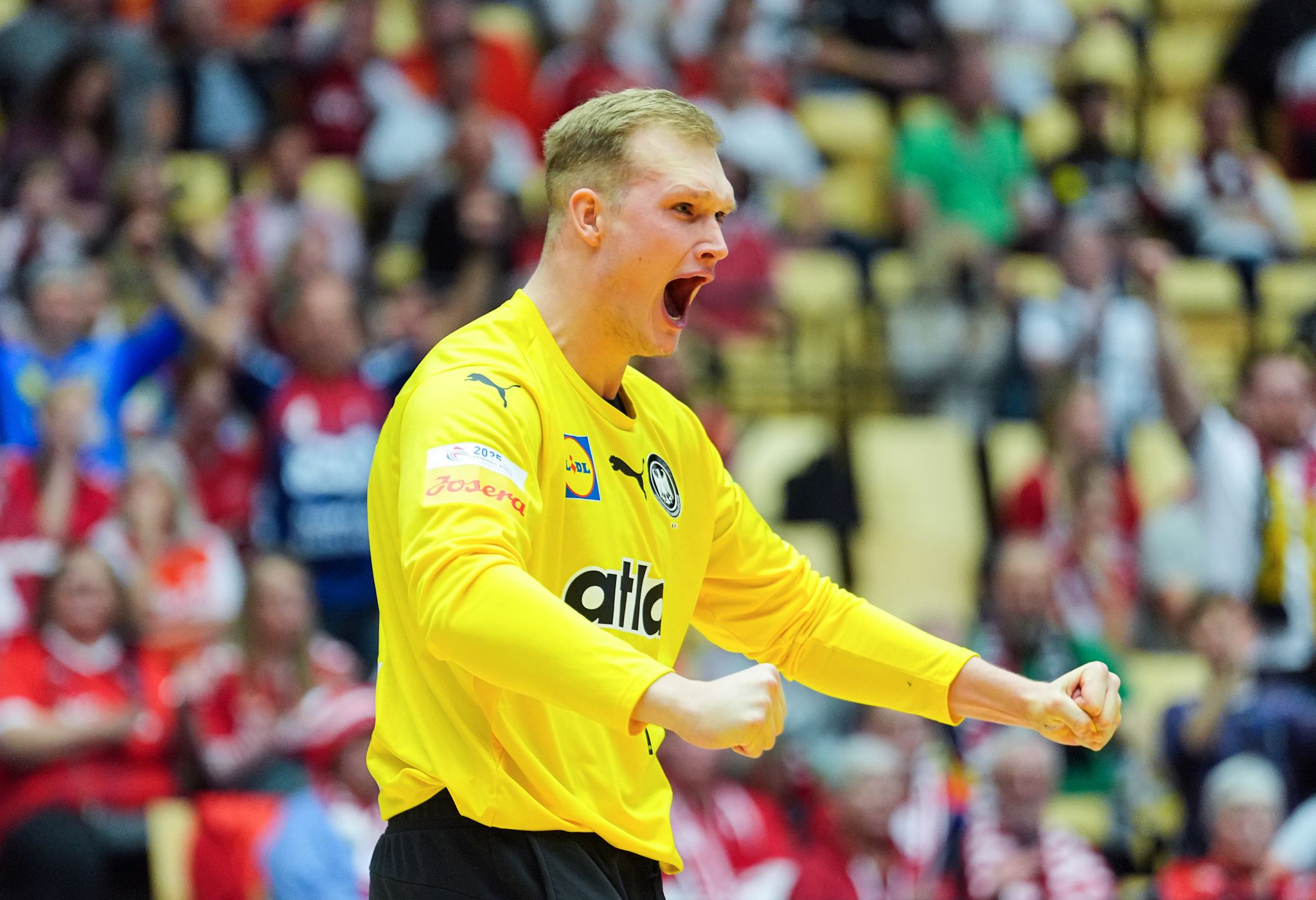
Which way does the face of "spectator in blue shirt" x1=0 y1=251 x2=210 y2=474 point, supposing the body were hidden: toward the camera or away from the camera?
toward the camera

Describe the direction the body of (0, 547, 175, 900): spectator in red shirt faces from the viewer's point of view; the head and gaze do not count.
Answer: toward the camera

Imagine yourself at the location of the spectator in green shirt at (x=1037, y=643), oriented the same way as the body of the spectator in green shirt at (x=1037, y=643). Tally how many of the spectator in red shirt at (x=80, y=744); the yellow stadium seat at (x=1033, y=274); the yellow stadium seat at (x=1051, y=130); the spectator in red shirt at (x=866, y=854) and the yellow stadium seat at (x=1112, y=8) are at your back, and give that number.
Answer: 3

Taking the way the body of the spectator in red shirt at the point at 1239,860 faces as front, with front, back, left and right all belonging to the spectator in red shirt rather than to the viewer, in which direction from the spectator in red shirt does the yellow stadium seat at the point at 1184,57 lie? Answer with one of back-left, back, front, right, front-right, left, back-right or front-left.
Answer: back

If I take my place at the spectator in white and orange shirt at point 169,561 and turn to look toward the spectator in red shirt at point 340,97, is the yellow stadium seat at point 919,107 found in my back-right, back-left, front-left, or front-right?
front-right

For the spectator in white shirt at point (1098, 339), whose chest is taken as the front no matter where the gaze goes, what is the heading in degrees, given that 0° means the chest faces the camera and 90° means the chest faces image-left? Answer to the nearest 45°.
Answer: approximately 0°

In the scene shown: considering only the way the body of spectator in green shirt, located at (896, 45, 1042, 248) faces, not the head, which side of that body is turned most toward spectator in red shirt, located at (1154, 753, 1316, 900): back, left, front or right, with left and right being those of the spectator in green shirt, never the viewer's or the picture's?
front

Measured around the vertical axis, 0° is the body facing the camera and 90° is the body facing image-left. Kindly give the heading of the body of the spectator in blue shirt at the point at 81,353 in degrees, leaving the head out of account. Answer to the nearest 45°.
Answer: approximately 0°

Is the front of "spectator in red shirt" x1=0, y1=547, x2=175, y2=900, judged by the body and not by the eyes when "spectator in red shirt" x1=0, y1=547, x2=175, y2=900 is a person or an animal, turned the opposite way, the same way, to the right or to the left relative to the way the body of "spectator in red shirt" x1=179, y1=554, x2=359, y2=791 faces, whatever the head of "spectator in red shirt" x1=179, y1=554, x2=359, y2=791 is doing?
the same way

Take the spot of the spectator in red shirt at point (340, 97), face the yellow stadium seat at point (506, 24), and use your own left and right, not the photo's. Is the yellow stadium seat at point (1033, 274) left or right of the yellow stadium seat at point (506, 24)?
right

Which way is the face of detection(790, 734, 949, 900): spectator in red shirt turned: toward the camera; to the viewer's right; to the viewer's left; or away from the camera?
toward the camera

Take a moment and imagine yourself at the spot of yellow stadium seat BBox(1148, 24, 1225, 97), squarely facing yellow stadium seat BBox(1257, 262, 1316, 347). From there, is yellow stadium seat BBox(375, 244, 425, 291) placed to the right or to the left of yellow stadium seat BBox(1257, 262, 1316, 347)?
right

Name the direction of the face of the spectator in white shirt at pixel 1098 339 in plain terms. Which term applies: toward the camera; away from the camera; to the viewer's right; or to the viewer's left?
toward the camera

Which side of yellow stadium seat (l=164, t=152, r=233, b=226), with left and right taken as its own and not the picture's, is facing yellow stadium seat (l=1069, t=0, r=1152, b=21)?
left

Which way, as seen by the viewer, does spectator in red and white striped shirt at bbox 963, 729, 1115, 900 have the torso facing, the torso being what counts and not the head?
toward the camera

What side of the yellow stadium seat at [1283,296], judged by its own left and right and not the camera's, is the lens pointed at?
front

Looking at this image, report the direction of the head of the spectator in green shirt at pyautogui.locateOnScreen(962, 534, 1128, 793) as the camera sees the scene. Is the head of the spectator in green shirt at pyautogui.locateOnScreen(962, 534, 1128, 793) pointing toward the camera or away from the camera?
toward the camera
